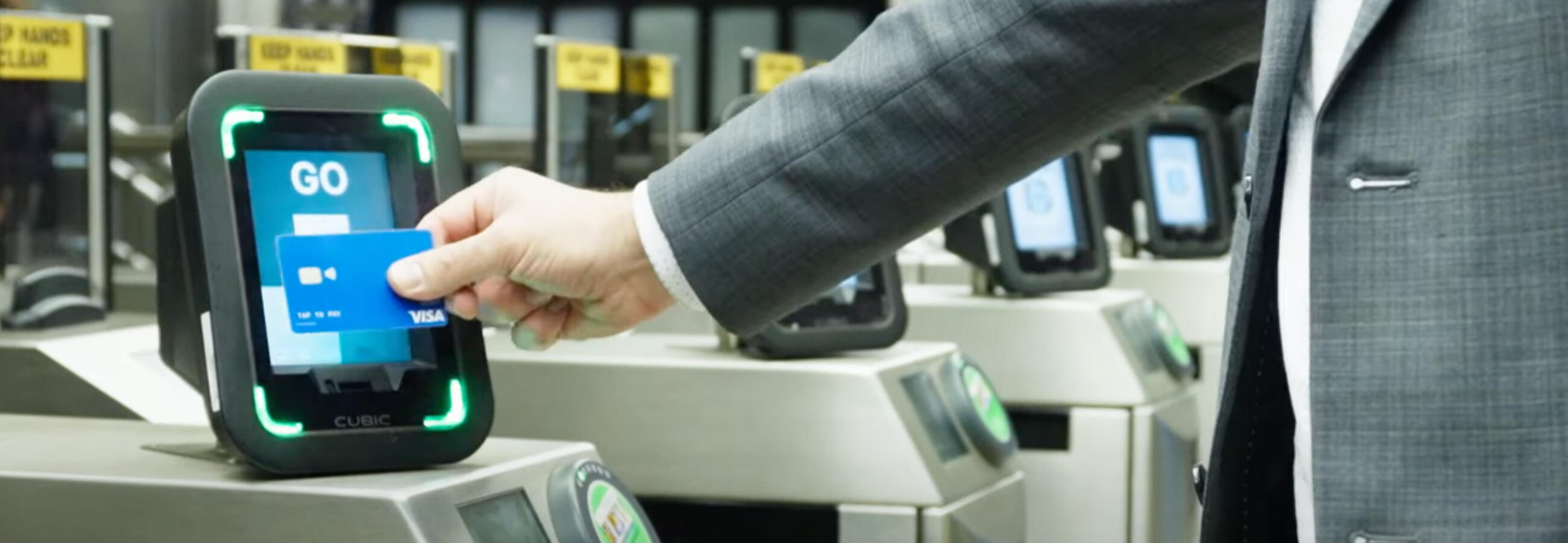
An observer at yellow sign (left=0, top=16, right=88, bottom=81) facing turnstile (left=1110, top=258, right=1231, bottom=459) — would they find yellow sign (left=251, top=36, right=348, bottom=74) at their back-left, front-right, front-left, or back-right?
front-left

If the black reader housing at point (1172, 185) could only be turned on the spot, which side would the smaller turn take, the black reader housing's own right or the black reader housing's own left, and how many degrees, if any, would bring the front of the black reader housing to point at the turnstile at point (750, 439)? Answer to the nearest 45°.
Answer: approximately 45° to the black reader housing's own right

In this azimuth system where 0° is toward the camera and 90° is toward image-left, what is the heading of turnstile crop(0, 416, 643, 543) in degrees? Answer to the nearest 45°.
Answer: approximately 315°

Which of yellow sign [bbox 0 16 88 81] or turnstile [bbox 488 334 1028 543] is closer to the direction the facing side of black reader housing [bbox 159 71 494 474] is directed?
the turnstile

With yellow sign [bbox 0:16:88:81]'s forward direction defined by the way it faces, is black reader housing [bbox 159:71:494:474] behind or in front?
in front

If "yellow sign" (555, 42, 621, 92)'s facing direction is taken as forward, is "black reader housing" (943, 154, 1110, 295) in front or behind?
in front

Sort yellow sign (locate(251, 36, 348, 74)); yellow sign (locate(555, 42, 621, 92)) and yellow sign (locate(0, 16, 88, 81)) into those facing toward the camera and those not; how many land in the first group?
3

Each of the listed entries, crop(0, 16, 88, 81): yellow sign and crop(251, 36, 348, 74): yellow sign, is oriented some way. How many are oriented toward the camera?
2

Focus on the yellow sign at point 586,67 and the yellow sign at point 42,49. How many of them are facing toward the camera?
2

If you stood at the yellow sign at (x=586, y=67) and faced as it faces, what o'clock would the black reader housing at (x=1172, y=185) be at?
The black reader housing is roughly at 11 o'clock from the yellow sign.

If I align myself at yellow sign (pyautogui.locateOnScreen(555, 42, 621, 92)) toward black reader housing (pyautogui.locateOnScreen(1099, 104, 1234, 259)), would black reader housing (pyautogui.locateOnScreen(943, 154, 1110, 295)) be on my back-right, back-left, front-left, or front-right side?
front-right

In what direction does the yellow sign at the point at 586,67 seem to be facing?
toward the camera

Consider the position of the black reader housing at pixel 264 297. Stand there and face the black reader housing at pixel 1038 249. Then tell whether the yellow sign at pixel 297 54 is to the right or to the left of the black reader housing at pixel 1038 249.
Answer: left
